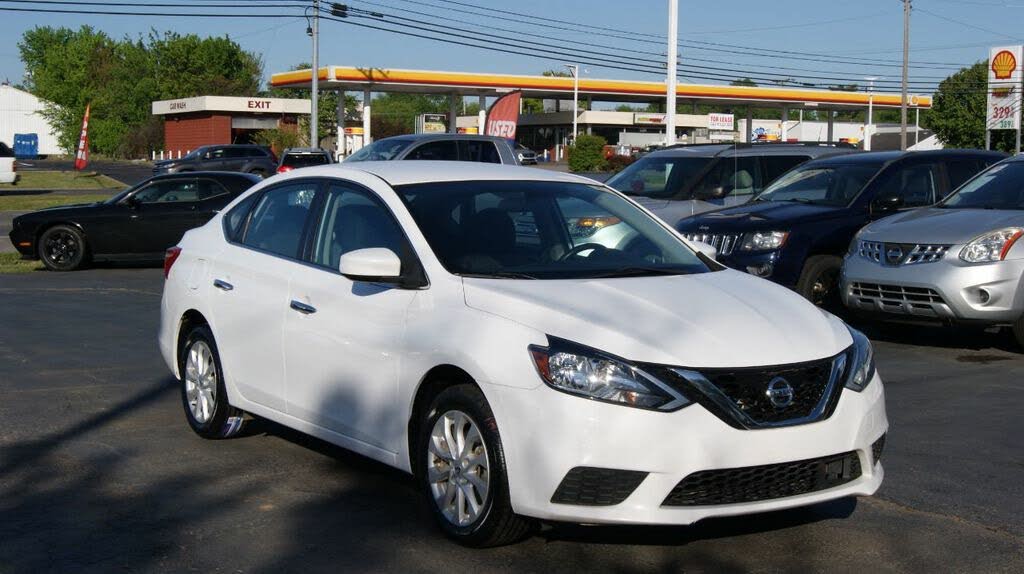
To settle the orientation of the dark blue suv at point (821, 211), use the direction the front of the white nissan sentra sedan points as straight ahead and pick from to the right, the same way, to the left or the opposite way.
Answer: to the right

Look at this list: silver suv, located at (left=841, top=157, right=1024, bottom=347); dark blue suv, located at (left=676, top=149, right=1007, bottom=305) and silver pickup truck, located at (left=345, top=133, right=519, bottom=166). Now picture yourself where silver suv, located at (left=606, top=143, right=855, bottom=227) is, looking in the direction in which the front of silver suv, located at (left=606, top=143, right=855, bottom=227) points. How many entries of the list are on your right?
1

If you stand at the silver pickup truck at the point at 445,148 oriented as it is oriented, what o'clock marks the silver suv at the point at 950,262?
the silver suv at the point at 950,262 is roughly at 10 o'clock from the silver pickup truck at the point at 445,148.

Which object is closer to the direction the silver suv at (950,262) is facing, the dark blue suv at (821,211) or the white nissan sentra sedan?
the white nissan sentra sedan

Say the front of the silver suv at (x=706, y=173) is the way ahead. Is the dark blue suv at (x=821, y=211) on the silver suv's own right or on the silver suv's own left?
on the silver suv's own left

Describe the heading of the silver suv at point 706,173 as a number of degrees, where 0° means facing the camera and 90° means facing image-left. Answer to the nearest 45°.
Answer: approximately 45°

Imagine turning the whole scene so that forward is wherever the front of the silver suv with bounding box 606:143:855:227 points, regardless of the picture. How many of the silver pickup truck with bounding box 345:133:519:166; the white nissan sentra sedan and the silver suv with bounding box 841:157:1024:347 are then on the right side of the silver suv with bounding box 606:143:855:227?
1

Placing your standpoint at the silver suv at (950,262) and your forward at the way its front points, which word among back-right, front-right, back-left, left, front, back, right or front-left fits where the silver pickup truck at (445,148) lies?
right

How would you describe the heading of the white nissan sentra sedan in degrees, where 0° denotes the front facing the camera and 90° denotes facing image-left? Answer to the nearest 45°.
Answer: approximately 315°

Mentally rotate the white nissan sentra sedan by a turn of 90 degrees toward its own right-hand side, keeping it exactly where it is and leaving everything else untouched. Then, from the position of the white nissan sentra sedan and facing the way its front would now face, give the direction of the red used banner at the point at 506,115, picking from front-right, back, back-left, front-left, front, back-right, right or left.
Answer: back-right

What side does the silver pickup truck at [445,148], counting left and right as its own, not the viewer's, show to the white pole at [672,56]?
back

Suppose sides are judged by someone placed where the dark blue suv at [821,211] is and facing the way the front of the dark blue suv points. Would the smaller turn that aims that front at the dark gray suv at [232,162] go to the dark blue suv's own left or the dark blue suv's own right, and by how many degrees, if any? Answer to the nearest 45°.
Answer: approximately 90° to the dark blue suv's own right

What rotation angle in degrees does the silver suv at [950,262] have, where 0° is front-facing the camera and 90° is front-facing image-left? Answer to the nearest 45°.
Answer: approximately 45°

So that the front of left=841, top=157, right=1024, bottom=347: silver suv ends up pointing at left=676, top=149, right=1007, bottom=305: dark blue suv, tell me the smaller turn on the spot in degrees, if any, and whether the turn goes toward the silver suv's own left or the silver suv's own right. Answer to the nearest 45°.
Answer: approximately 90° to the silver suv's own right

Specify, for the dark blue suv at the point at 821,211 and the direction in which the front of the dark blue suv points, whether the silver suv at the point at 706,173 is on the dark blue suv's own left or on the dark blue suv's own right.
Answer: on the dark blue suv's own right
